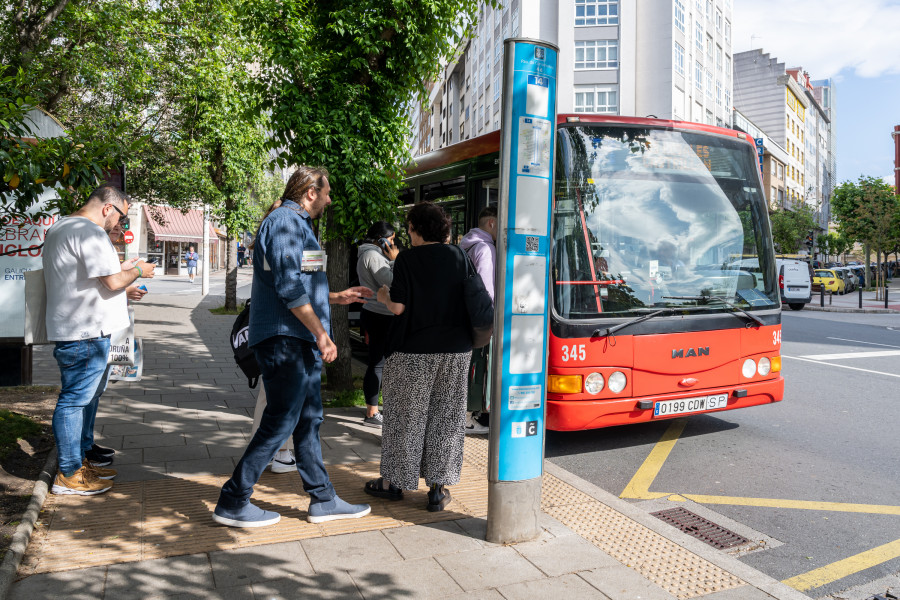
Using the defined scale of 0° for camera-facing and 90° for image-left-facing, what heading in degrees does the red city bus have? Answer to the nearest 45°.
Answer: approximately 315°

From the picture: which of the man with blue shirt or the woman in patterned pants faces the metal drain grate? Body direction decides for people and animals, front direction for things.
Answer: the man with blue shirt

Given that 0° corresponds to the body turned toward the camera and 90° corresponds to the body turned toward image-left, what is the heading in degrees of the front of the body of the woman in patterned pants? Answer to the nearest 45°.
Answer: approximately 135°

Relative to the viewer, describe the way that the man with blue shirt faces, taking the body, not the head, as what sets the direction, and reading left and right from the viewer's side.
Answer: facing to the right of the viewer

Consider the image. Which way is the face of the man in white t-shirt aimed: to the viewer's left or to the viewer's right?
to the viewer's right

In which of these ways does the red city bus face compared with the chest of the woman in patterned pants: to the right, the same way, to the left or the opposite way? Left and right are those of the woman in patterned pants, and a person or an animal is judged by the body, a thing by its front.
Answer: the opposite way

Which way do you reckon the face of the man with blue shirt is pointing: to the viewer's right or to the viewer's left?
to the viewer's right

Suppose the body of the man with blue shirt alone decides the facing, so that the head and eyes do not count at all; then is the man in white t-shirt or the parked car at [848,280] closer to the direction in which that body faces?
the parked car

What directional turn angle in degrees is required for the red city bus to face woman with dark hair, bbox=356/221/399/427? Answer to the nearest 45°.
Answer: approximately 45° to its right

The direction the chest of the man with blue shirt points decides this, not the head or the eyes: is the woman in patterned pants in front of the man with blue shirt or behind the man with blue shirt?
in front

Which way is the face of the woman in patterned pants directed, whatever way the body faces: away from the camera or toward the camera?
away from the camera

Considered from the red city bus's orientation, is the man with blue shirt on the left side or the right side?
on its right
